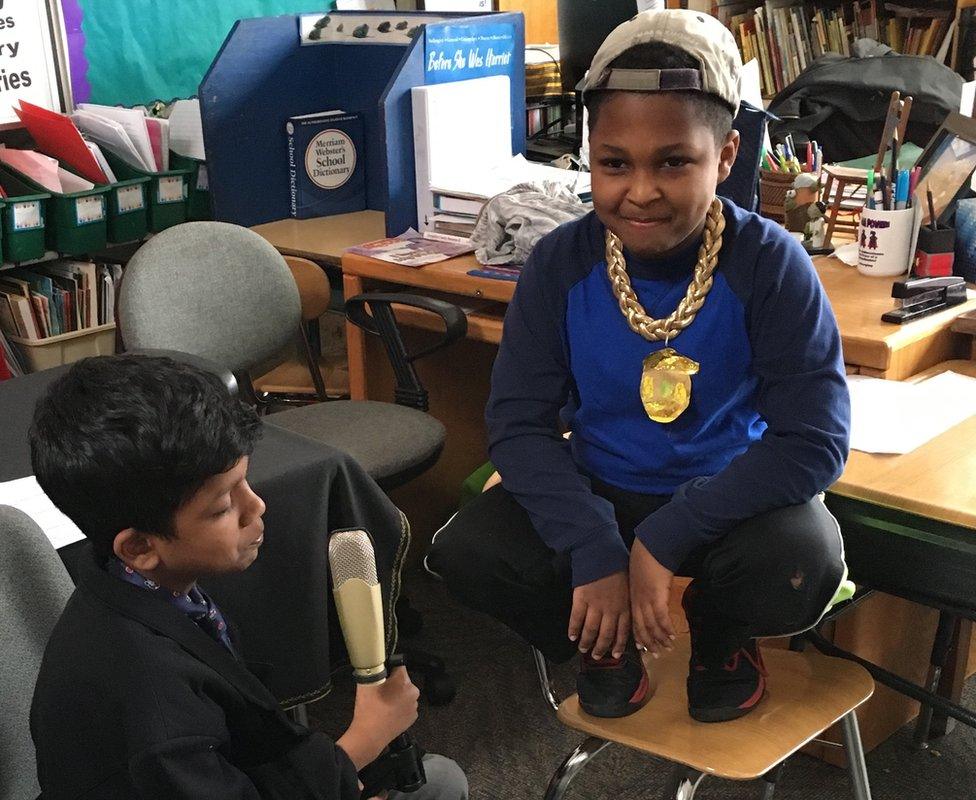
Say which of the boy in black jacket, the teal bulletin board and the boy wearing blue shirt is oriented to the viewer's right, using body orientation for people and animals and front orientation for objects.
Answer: the boy in black jacket

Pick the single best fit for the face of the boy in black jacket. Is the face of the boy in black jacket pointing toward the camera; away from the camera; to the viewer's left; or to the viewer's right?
to the viewer's right

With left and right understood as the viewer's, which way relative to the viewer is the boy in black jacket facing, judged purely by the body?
facing to the right of the viewer

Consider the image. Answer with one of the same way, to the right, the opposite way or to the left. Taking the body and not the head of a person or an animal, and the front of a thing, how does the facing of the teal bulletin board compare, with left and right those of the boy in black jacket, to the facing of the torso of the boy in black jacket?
to the right

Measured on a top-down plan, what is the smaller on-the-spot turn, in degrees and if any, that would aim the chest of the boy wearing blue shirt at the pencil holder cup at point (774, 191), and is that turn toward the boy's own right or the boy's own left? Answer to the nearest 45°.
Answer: approximately 180°

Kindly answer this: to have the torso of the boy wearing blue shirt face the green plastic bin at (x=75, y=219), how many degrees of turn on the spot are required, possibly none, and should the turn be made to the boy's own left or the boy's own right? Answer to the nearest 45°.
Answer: approximately 135° to the boy's own right

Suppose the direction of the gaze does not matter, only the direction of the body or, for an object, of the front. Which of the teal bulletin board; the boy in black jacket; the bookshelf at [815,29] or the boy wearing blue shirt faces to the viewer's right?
the boy in black jacket

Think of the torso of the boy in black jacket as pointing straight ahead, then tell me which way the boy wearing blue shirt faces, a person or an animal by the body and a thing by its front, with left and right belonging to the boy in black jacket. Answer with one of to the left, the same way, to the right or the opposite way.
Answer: to the right

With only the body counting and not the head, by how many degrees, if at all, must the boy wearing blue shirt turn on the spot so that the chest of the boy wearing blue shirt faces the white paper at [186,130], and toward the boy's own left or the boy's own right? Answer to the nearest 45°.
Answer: approximately 135° to the boy's own right

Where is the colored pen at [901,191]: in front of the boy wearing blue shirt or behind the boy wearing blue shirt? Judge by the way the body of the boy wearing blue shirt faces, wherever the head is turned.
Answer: behind
